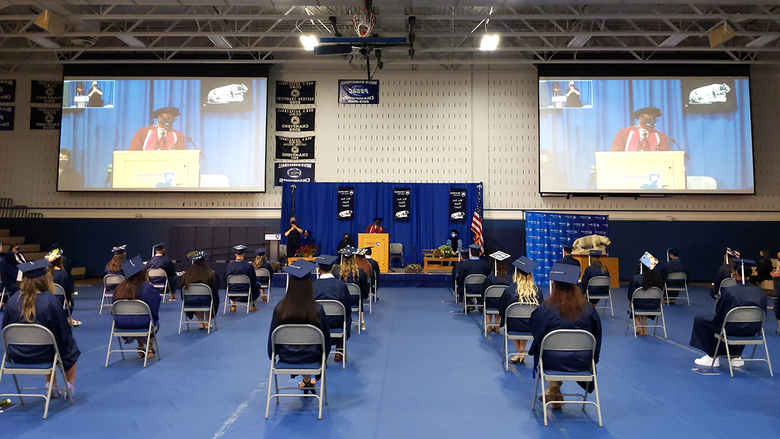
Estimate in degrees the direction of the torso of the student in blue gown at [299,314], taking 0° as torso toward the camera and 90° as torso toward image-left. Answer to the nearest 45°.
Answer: approximately 180°

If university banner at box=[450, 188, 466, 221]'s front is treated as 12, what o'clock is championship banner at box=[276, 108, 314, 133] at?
championship banner at box=[276, 108, 314, 133] is roughly at 3 o'clock from university banner at box=[450, 188, 466, 221].

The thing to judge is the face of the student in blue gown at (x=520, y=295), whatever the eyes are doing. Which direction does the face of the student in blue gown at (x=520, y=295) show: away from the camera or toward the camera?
away from the camera

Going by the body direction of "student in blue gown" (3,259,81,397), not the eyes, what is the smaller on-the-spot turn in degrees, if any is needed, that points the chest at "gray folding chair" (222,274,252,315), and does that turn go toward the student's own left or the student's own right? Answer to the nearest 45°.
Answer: approximately 45° to the student's own right

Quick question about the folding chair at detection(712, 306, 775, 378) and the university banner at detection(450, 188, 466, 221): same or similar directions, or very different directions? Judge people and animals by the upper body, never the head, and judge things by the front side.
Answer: very different directions

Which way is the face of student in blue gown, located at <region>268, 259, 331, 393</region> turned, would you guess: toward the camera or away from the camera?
away from the camera

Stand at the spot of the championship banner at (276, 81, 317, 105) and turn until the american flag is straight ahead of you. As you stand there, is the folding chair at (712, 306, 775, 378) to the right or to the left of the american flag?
right

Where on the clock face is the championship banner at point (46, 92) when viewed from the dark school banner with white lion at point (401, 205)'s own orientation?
the championship banner at point (46, 92) is roughly at 3 o'clock from the dark school banner with white lion at point (401, 205).

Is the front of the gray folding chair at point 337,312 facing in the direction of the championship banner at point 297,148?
yes

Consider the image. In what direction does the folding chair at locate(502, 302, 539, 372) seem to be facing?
away from the camera

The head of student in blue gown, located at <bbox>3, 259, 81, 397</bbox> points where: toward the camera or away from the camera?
away from the camera

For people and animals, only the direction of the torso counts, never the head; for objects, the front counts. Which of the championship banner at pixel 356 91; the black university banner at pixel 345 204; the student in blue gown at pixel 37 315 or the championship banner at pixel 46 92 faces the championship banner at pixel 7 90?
the student in blue gown

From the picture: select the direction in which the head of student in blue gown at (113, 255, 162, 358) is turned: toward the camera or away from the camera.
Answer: away from the camera
